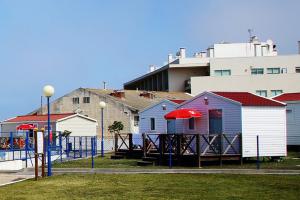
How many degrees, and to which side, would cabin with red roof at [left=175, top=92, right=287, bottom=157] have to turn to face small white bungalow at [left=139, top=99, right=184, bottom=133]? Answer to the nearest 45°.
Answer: approximately 90° to its right

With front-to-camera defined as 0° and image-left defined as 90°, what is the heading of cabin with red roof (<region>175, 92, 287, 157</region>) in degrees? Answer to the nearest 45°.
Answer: approximately 45°

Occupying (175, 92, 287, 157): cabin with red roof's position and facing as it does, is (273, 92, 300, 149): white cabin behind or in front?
behind

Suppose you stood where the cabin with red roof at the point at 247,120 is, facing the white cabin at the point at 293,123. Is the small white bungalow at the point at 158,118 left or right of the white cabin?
left

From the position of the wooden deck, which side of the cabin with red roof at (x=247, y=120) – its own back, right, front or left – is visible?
front

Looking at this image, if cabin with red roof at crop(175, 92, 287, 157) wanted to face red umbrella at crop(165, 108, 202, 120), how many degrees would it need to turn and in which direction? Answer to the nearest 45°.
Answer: approximately 45° to its right

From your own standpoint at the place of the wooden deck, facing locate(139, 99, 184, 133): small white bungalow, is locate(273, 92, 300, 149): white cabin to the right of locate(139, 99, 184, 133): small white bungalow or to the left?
right

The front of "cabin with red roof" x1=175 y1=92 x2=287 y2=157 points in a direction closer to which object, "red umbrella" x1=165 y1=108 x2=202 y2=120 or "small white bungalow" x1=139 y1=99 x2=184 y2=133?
the red umbrella
